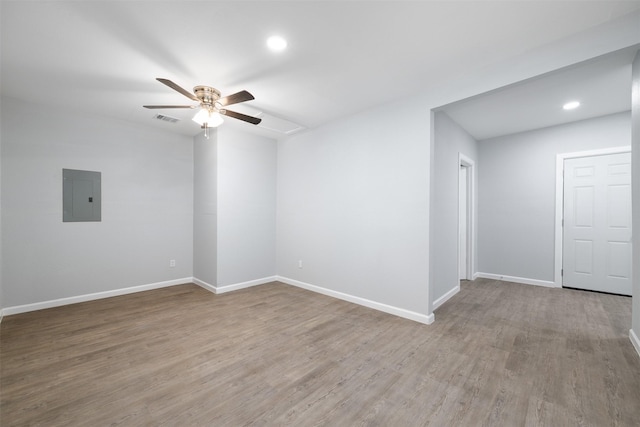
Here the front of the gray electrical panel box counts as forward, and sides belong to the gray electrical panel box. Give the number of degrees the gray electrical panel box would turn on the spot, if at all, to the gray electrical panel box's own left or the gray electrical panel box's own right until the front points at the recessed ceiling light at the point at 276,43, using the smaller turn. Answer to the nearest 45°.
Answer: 0° — it already faces it

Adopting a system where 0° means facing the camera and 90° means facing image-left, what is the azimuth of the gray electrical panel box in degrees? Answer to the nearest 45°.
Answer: approximately 0°

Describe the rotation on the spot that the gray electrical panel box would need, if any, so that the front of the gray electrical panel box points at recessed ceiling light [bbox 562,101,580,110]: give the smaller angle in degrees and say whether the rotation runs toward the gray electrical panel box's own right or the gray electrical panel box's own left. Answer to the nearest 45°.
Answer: approximately 45° to the gray electrical panel box's own left

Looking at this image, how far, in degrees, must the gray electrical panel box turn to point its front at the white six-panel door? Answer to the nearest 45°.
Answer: approximately 45° to its left
